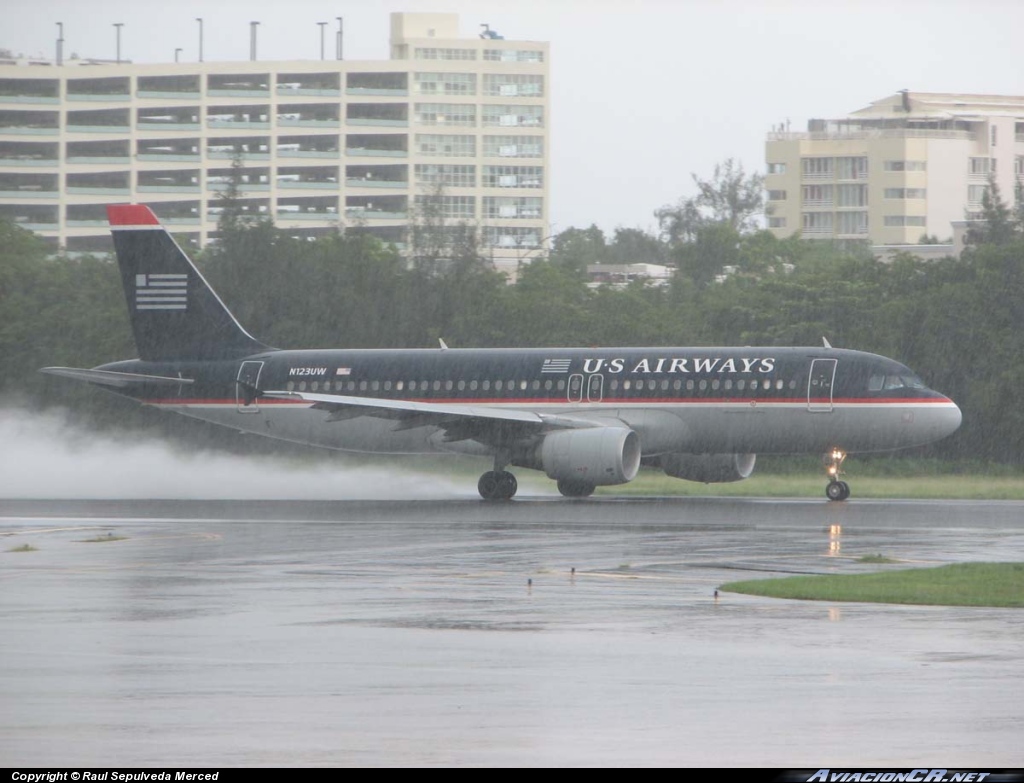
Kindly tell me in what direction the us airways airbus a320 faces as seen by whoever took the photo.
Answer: facing the viewer and to the right of the viewer
